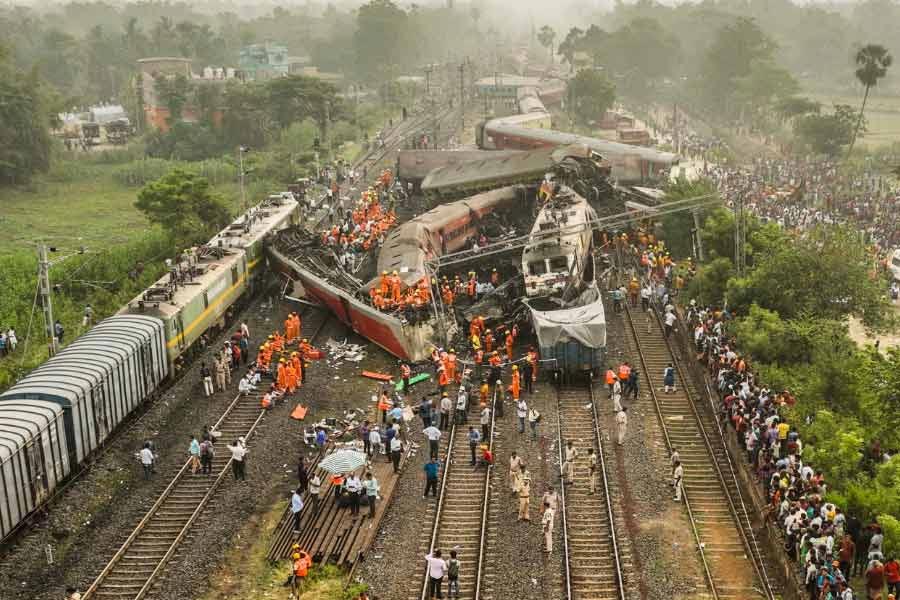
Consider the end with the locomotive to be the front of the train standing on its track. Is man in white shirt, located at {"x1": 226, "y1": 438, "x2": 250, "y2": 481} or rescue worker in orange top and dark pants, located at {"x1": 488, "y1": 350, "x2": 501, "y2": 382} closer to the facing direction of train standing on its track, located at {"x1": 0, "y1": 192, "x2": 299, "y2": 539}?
the rescue worker in orange top and dark pants

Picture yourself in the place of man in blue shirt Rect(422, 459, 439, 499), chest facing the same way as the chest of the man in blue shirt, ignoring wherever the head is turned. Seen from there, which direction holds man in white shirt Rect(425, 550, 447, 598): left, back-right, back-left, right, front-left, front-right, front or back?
back

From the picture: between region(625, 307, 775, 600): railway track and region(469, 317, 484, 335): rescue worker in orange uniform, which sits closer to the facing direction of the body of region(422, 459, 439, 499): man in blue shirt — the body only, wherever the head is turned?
the rescue worker in orange uniform

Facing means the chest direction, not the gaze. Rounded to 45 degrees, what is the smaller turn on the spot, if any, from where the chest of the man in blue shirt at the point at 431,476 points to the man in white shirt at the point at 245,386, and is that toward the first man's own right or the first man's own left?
approximately 45° to the first man's own left

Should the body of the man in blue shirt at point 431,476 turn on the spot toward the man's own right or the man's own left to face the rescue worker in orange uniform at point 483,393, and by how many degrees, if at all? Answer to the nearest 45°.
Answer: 0° — they already face them

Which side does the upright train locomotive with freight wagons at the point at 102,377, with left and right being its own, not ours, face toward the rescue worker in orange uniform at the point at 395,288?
front

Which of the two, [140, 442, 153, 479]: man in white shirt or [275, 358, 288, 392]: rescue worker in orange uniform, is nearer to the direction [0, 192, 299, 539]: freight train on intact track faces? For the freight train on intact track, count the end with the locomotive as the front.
the rescue worker in orange uniform

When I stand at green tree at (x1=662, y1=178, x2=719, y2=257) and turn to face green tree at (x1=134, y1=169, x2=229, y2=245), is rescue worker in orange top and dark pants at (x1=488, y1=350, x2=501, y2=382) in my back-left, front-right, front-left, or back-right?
front-left

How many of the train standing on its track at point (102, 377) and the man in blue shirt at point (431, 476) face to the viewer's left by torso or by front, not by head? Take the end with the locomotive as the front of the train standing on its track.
0

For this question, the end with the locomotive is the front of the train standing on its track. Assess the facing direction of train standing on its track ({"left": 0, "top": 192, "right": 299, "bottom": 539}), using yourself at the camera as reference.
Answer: facing away from the viewer and to the right of the viewer

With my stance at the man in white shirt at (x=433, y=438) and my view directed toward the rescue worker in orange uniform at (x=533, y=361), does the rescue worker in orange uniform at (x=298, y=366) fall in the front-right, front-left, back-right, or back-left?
front-left

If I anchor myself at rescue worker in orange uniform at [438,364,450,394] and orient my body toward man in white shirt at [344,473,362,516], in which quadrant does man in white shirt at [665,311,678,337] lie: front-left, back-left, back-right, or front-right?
back-left

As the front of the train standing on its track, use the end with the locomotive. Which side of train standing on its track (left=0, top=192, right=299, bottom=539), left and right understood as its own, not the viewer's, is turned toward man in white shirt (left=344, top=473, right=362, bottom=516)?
right

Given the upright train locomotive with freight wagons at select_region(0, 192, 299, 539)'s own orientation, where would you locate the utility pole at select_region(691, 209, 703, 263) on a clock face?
The utility pole is roughly at 1 o'clock from the upright train locomotive with freight wagons.

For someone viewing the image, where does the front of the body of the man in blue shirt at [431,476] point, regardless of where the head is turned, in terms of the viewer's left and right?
facing away from the viewer

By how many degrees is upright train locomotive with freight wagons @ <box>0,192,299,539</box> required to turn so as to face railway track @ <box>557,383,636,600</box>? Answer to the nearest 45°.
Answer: approximately 90° to its right

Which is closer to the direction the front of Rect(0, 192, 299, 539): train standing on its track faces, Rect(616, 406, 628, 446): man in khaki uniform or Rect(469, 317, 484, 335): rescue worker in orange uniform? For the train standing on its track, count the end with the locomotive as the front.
the rescue worker in orange uniform
